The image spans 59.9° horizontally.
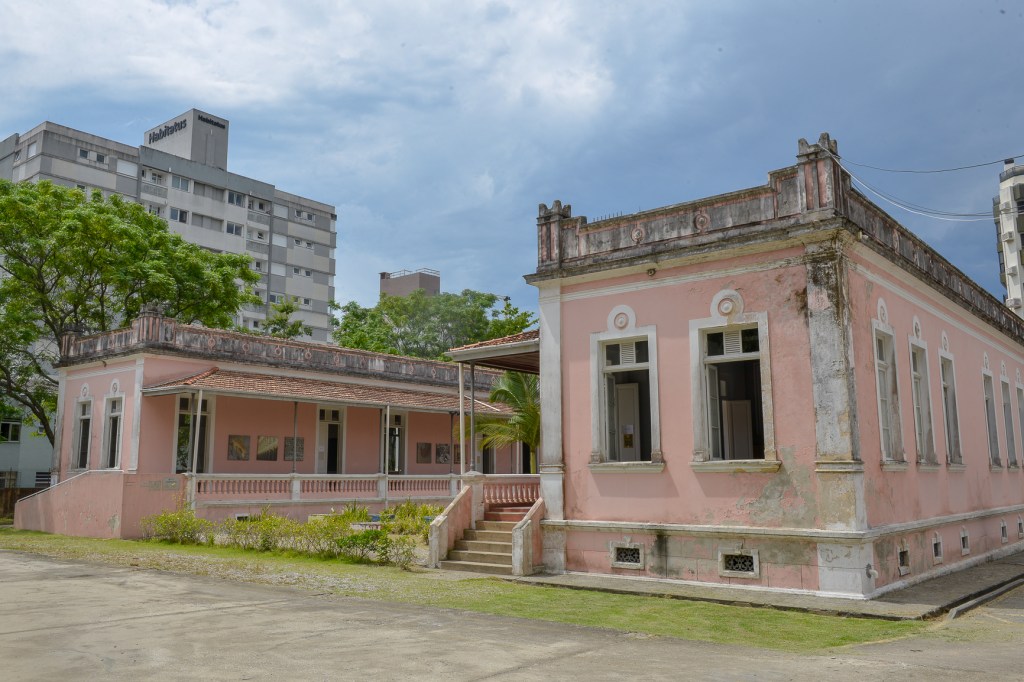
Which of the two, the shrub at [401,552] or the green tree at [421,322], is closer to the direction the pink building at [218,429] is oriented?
the shrub

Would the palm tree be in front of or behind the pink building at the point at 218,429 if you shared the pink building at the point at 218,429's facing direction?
in front

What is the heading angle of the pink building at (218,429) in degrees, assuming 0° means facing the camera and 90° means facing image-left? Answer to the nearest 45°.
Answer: approximately 315°

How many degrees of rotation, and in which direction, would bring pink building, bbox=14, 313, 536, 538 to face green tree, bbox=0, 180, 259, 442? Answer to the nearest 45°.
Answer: approximately 180°

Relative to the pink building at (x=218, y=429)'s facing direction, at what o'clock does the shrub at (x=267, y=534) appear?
The shrub is roughly at 1 o'clock from the pink building.

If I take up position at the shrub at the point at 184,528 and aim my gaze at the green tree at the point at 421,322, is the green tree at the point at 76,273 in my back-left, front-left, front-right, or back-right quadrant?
front-left

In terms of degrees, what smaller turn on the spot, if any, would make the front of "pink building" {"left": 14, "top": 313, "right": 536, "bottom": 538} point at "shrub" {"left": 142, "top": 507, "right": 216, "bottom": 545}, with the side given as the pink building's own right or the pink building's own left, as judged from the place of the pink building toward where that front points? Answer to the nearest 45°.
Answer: approximately 45° to the pink building's own right

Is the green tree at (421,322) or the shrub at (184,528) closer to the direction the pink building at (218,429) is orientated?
the shrub

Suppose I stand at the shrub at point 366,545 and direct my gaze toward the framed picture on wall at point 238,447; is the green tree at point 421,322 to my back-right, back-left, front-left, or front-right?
front-right
